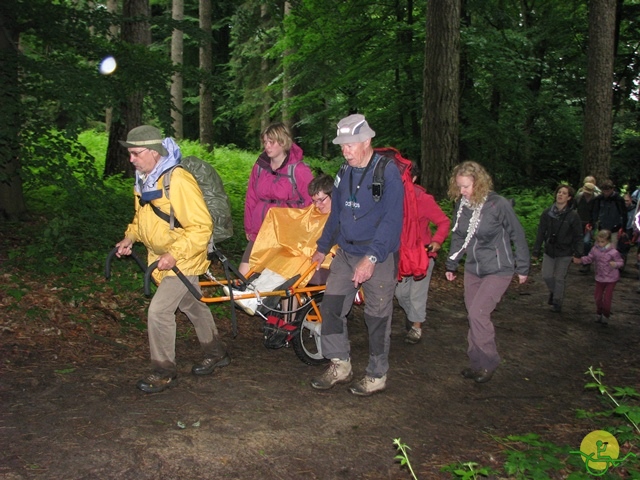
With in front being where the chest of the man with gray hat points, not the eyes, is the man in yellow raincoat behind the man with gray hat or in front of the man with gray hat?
in front

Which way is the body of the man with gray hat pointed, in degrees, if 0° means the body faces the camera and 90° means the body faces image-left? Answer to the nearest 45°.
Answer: approximately 45°

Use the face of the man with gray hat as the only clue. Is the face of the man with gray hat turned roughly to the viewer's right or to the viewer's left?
to the viewer's left

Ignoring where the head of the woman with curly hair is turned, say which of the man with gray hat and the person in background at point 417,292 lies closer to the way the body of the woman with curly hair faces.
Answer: the man with gray hat

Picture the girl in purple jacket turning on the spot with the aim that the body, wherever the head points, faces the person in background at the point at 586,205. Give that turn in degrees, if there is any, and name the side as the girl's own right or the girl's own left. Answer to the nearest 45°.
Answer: approximately 135° to the girl's own right

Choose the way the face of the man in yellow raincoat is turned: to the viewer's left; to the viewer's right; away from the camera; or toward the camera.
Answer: to the viewer's left

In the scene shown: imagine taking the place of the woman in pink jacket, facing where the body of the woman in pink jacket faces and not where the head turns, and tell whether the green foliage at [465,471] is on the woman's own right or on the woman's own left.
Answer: on the woman's own left

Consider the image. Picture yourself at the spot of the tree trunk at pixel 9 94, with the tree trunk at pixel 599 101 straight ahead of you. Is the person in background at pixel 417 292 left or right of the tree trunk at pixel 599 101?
right

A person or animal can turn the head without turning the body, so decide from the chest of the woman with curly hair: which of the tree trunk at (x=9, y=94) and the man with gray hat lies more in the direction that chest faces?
the man with gray hat

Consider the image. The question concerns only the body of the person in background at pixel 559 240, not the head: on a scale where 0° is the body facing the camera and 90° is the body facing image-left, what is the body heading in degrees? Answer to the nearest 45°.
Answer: approximately 45°
